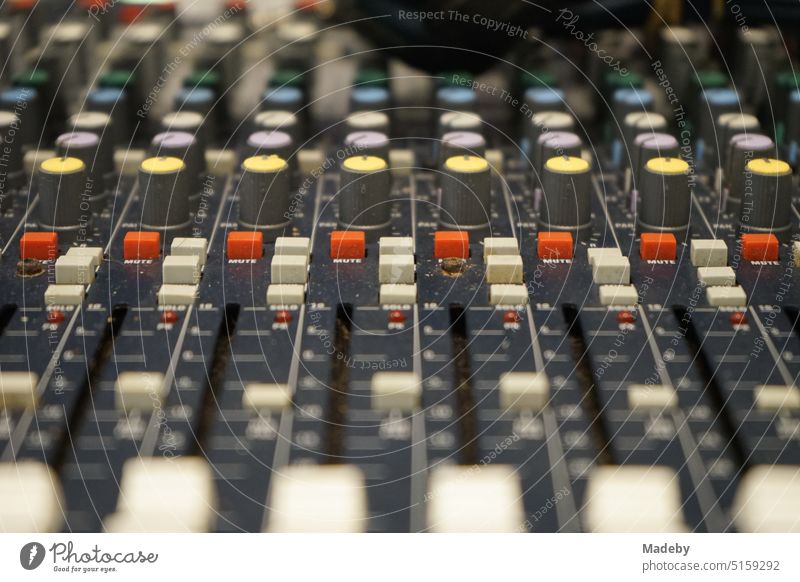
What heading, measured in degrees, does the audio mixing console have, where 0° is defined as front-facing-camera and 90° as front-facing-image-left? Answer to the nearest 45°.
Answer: approximately 0°
